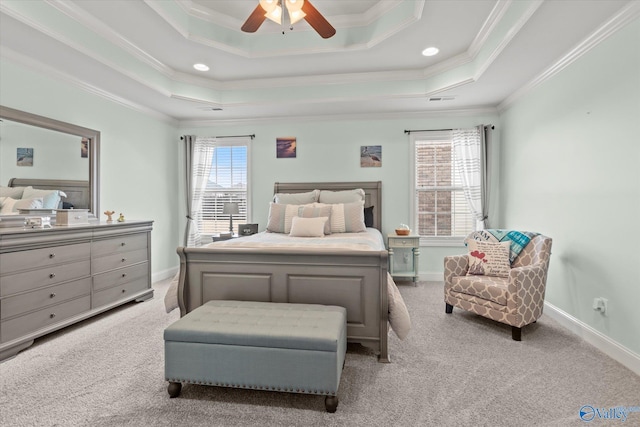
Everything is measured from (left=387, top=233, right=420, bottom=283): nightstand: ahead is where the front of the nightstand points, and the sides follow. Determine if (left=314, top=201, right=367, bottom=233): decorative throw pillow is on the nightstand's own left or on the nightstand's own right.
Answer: on the nightstand's own right

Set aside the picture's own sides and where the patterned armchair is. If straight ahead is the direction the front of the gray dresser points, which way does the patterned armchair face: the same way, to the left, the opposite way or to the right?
the opposite way

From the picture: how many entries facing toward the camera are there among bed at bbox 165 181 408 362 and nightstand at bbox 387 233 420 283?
2

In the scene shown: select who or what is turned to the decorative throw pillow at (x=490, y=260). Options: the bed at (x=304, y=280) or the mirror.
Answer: the mirror

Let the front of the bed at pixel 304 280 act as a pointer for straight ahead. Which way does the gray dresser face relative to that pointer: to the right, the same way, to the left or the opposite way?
to the left

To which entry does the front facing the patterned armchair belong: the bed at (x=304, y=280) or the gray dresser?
the gray dresser

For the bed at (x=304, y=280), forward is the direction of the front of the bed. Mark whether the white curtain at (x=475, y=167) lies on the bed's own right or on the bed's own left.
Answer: on the bed's own left

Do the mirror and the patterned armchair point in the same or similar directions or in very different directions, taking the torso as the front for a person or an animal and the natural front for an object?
very different directions

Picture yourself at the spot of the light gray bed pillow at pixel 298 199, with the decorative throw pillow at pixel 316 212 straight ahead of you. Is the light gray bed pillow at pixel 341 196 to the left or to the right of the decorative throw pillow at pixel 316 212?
left
